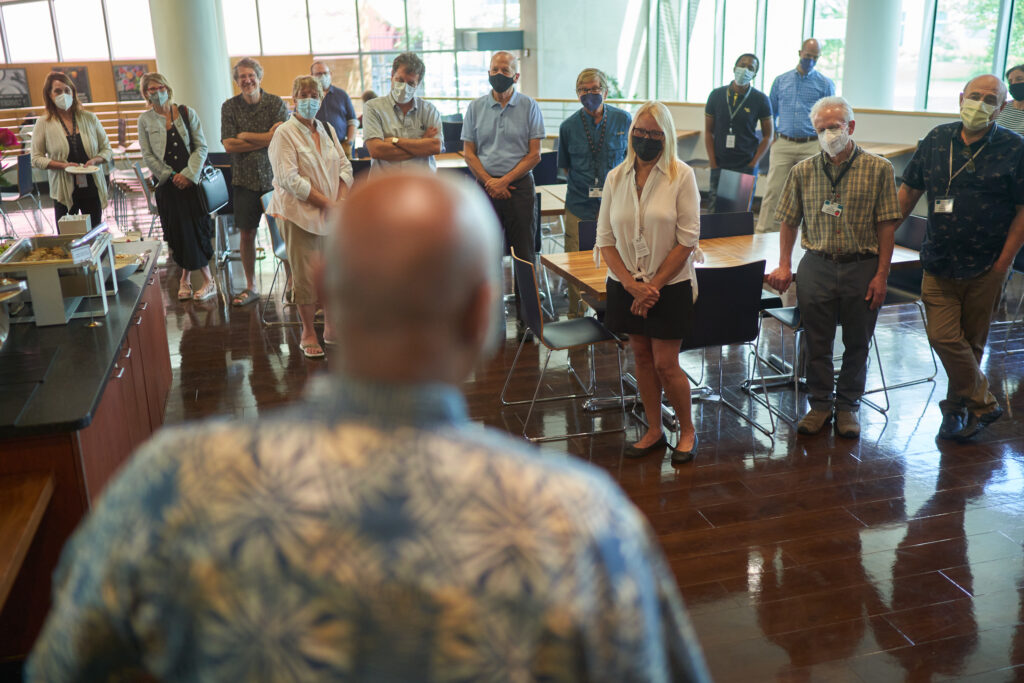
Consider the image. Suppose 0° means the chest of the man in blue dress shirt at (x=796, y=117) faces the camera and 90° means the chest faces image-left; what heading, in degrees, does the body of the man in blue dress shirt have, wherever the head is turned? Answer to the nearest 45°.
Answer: approximately 0°

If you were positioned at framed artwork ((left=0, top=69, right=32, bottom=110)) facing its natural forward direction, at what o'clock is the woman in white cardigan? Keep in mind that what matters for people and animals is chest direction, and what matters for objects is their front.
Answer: The woman in white cardigan is roughly at 12 o'clock from the framed artwork.

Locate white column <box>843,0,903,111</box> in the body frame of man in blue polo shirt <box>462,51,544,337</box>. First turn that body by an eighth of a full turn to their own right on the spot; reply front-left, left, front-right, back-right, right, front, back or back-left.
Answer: back

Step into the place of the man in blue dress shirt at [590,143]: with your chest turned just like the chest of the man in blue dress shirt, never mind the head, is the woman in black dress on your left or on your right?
on your right

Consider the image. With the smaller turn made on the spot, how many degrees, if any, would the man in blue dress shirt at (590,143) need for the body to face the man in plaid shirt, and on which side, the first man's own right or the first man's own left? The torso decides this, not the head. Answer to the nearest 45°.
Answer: approximately 45° to the first man's own left
